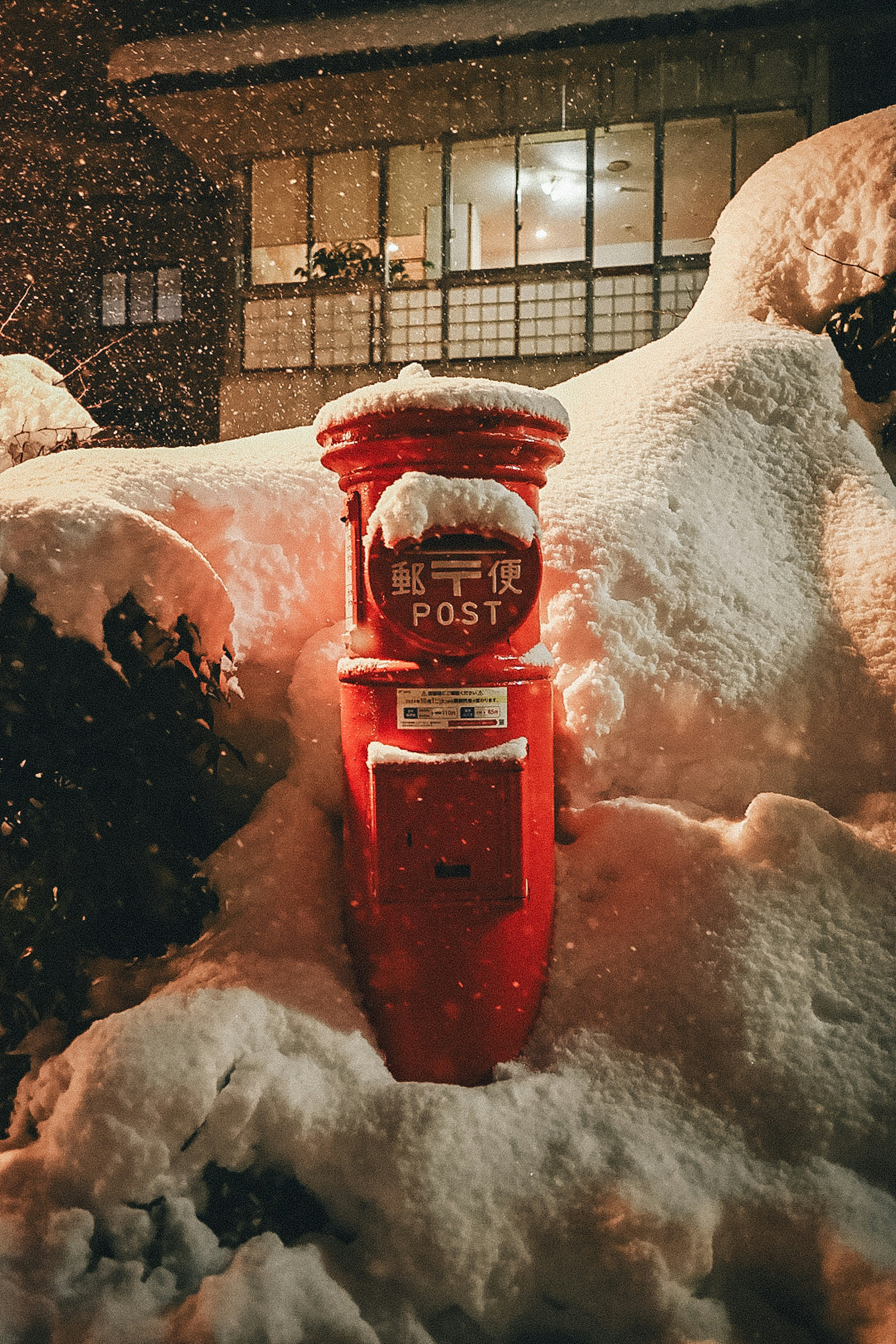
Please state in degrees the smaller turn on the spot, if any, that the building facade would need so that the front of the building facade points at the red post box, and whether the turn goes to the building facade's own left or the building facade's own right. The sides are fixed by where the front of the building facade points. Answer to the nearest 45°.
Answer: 0° — it already faces it

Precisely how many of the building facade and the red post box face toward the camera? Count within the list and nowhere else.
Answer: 2

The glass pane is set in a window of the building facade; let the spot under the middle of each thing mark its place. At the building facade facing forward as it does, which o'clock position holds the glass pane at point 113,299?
The glass pane is roughly at 4 o'clock from the building facade.

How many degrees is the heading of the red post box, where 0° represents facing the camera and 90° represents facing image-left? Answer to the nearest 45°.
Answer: approximately 0°

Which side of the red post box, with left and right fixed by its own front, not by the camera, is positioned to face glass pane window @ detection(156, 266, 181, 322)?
back

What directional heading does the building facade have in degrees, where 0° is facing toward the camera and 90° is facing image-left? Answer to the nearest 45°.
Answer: approximately 0°

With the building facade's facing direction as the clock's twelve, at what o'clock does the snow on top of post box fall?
The snow on top of post box is roughly at 12 o'clock from the building facade.

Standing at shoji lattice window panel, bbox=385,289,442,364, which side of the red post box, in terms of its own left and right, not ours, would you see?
back

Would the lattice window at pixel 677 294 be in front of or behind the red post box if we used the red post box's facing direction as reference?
behind

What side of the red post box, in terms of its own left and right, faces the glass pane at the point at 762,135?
back

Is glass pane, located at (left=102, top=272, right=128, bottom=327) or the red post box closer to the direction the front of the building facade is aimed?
the red post box
